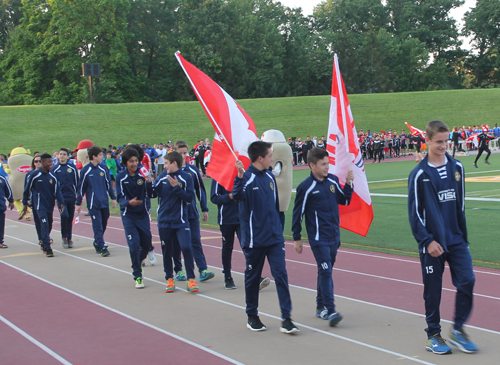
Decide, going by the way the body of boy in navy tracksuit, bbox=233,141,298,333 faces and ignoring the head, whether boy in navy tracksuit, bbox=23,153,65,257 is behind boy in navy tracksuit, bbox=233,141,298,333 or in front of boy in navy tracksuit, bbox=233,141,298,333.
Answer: behind

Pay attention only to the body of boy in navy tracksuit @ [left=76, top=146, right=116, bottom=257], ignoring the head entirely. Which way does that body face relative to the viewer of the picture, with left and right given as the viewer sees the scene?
facing the viewer and to the right of the viewer

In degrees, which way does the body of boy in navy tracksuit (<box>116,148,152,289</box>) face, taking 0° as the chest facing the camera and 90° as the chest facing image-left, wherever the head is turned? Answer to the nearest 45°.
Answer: approximately 315°

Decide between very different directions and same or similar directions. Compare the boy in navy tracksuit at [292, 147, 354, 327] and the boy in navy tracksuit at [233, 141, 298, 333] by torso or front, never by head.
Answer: same or similar directions

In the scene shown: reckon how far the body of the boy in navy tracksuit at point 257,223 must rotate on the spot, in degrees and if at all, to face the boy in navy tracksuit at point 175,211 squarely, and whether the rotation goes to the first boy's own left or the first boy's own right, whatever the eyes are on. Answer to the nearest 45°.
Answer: approximately 180°

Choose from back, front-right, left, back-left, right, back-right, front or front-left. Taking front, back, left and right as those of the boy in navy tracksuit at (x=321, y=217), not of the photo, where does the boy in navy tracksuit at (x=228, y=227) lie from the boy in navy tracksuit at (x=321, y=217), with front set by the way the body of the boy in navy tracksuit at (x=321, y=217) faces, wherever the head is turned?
back

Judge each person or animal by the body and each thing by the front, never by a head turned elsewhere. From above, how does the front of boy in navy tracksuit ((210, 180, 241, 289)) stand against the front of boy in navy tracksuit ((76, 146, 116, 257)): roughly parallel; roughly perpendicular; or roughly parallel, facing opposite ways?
roughly parallel

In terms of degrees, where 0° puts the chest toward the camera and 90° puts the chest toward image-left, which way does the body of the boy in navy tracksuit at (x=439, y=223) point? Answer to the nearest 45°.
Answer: approximately 315°

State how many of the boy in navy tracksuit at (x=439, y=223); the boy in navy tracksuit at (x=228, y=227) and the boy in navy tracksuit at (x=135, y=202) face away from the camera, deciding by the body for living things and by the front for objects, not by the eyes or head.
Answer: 0

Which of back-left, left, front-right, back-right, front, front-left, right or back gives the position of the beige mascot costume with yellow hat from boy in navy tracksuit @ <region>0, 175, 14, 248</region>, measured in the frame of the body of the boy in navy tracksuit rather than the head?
back-left

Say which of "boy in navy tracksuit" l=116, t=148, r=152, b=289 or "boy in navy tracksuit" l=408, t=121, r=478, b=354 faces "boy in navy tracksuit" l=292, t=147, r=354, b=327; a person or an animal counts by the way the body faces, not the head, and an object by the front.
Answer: "boy in navy tracksuit" l=116, t=148, r=152, b=289

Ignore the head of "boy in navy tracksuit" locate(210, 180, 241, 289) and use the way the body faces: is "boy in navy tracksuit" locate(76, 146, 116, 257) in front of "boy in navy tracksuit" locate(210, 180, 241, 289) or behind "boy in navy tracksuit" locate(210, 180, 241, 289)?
behind
